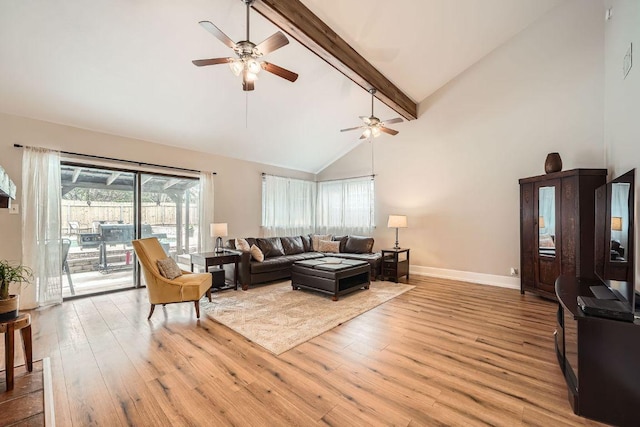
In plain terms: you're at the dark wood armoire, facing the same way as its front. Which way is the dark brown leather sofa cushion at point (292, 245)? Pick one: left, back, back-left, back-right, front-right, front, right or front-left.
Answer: front-right

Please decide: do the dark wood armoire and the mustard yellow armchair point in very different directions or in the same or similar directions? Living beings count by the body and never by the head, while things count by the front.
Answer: very different directions

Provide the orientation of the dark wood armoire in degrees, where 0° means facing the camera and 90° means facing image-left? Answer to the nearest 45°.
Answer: approximately 45°

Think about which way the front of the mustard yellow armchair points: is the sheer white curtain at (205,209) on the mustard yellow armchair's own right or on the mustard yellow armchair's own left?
on the mustard yellow armchair's own left

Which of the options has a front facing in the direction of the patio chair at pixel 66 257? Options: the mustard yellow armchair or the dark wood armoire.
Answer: the dark wood armoire

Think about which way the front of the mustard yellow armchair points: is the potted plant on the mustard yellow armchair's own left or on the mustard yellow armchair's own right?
on the mustard yellow armchair's own right

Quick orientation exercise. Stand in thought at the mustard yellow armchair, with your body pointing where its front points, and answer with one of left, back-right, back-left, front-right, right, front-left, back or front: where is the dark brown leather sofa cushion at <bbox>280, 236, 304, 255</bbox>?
front-left

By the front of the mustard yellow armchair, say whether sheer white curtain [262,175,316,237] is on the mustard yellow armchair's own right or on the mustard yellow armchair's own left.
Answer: on the mustard yellow armchair's own left

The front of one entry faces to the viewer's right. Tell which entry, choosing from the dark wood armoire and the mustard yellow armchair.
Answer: the mustard yellow armchair

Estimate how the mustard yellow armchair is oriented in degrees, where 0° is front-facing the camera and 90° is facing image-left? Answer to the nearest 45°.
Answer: approximately 270°

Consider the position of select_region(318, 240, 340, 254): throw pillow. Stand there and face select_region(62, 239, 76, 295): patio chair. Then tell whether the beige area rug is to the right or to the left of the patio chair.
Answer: left

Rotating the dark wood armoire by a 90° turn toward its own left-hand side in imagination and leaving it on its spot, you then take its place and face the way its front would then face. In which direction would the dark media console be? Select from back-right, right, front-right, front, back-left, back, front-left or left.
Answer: front-right

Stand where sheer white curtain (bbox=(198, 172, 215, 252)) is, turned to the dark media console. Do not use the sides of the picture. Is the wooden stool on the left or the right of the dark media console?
right

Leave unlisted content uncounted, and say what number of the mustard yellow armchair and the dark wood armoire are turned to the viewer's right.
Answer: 1

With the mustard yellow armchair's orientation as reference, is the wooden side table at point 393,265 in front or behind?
in front

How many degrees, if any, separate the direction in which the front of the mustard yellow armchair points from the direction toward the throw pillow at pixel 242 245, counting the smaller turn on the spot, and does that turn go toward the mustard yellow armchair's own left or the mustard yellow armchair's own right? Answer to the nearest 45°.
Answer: approximately 45° to the mustard yellow armchair's own left

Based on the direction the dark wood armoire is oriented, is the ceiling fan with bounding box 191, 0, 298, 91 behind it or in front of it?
in front
